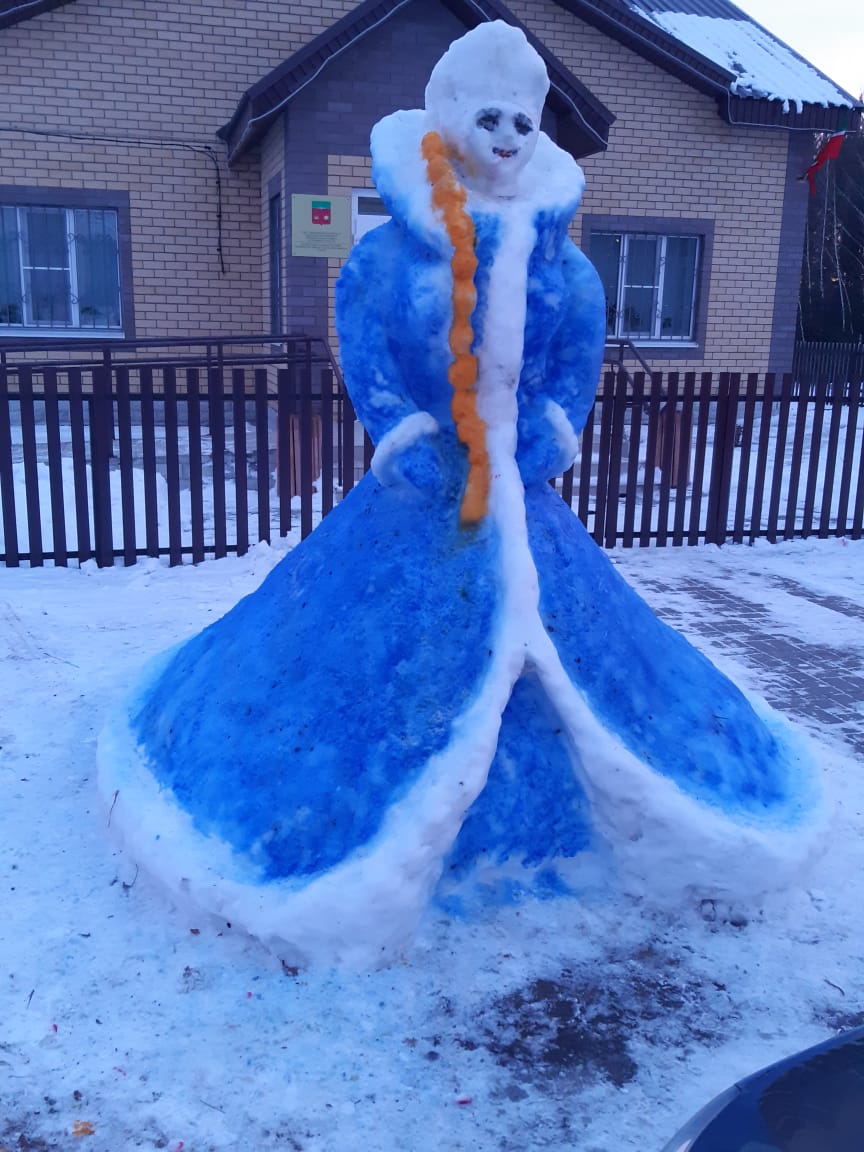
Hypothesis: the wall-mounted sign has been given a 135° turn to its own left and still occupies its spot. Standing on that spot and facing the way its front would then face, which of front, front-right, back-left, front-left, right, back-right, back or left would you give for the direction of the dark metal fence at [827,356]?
front

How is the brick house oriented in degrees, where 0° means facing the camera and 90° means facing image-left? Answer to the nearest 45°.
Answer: approximately 0°

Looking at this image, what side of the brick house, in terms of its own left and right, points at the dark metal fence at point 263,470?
front

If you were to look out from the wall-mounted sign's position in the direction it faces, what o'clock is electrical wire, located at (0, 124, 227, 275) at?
The electrical wire is roughly at 4 o'clock from the wall-mounted sign.

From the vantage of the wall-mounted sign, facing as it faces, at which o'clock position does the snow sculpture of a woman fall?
The snow sculpture of a woman is roughly at 12 o'clock from the wall-mounted sign.

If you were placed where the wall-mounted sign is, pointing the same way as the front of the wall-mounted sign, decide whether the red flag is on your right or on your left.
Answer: on your left

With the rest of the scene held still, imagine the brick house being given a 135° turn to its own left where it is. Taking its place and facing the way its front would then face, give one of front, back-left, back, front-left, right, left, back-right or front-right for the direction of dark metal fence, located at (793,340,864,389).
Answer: front

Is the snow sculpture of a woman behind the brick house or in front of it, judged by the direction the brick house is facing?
in front
